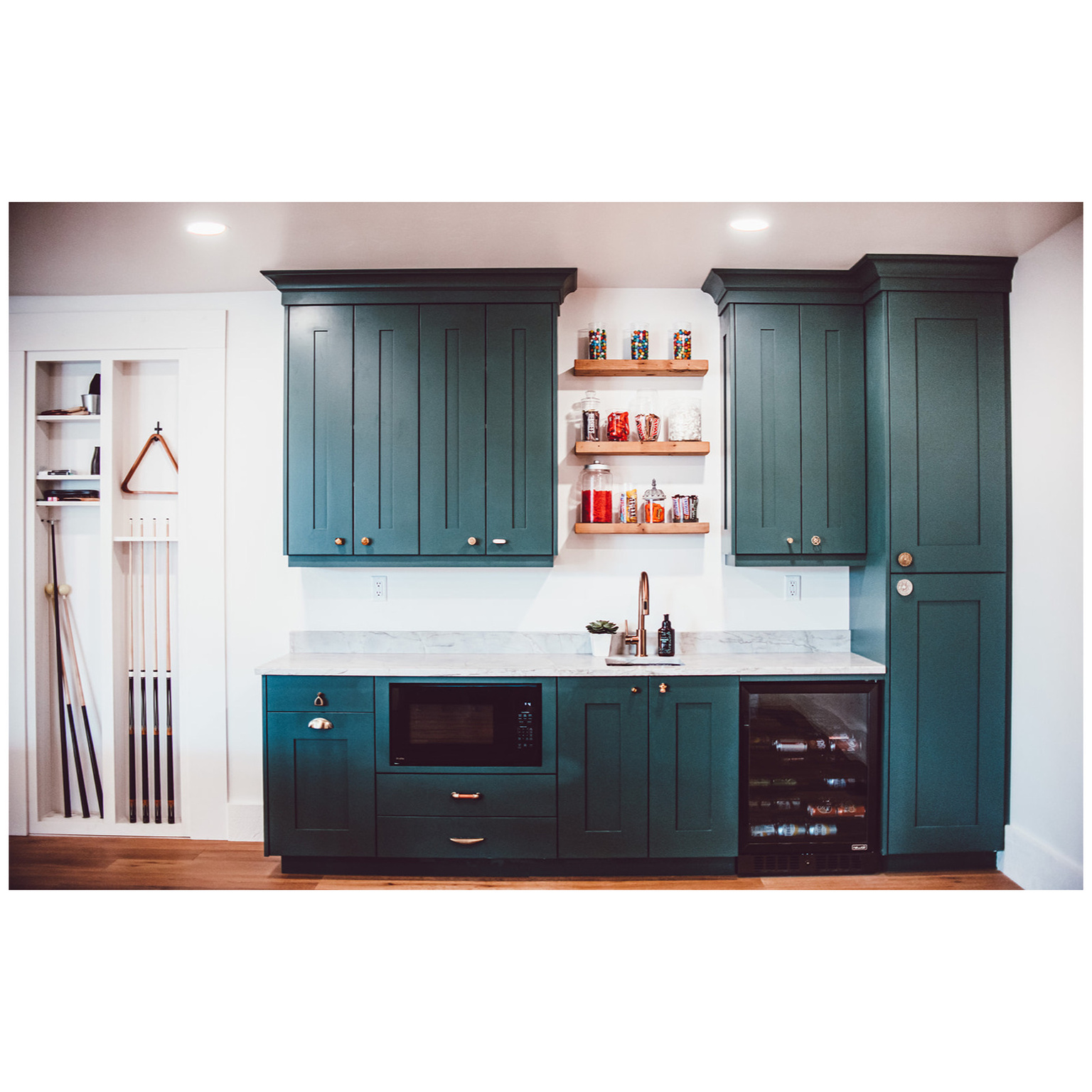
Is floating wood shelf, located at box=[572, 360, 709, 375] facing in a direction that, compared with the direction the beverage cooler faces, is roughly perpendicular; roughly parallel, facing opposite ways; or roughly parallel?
roughly parallel

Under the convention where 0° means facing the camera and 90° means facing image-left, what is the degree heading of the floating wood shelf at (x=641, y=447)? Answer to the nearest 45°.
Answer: approximately 0°

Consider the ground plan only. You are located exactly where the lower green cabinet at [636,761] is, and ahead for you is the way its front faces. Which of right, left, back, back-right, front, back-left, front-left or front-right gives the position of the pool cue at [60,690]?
right

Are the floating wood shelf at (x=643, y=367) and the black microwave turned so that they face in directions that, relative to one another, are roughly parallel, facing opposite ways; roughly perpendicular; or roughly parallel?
roughly parallel

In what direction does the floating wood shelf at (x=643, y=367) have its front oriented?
toward the camera

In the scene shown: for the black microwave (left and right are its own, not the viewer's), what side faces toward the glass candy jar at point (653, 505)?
left

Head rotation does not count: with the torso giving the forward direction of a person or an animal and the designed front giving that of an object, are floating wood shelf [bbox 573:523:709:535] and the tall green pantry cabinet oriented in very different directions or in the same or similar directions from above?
same or similar directions

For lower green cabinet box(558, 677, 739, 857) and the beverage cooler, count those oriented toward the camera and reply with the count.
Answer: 2

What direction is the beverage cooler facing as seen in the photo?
toward the camera

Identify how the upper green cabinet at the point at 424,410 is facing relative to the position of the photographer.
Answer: facing the viewer

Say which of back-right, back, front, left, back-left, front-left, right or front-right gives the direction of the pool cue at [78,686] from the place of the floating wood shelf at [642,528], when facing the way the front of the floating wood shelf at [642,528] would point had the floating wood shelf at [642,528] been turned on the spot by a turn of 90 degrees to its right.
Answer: front

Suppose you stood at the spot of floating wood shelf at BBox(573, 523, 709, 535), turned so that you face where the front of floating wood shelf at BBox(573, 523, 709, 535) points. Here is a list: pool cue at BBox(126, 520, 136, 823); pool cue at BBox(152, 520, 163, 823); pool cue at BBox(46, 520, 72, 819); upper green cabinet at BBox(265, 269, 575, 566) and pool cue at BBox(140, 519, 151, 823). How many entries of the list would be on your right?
5
